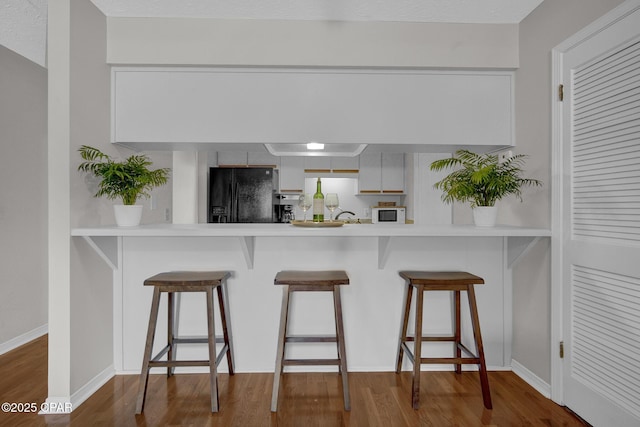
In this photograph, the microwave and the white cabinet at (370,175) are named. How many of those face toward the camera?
2

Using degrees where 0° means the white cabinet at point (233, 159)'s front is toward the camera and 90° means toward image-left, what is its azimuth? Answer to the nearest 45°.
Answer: approximately 0°

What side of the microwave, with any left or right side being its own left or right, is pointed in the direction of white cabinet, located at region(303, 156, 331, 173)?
right

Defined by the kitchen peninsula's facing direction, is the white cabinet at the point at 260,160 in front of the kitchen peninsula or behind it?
behind

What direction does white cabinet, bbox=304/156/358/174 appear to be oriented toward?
toward the camera

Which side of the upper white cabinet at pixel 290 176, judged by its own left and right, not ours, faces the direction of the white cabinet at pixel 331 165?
left

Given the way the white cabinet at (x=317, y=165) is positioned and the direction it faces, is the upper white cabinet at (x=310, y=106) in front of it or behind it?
in front

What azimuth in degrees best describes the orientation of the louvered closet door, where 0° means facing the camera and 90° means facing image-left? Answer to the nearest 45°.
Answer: approximately 45°

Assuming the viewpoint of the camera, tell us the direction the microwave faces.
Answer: facing the viewer

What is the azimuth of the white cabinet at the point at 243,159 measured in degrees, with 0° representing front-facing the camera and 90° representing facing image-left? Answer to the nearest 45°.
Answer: approximately 0°

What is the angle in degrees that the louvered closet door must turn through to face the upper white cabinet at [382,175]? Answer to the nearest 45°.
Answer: approximately 90° to its right
